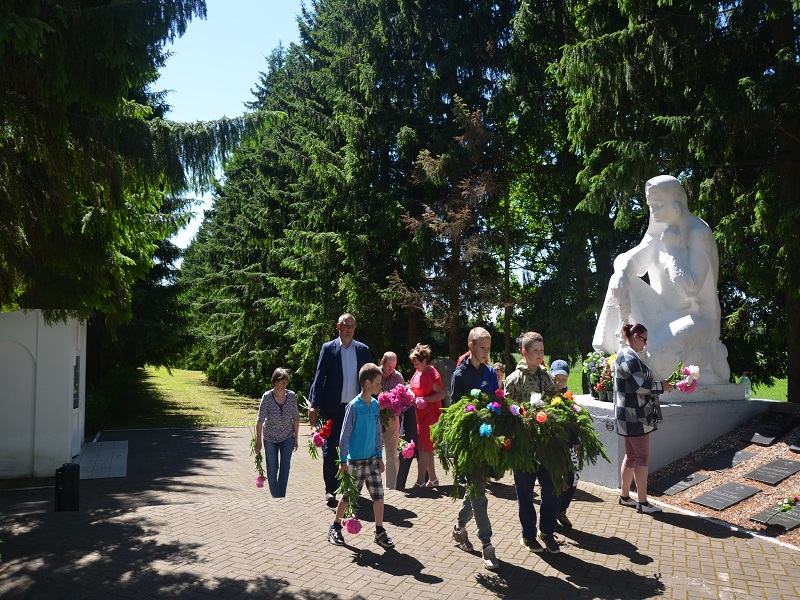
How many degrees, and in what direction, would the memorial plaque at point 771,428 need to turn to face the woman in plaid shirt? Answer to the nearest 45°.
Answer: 0° — it already faces them

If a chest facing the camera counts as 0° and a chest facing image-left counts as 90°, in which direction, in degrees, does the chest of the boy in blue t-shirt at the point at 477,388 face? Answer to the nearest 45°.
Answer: approximately 315°

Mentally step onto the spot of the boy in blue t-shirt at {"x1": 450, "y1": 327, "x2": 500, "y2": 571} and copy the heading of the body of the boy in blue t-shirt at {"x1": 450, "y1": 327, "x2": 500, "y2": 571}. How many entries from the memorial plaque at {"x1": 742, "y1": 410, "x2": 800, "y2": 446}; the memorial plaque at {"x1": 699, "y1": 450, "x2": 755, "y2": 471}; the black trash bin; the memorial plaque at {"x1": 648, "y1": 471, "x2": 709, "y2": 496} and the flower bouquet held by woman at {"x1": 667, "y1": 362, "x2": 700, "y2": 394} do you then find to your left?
4

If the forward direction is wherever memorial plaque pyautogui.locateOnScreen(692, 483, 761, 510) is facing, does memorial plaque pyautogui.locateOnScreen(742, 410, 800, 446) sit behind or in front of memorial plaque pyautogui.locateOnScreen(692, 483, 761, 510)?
behind

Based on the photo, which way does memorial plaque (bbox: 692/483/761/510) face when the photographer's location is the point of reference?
facing the viewer and to the left of the viewer

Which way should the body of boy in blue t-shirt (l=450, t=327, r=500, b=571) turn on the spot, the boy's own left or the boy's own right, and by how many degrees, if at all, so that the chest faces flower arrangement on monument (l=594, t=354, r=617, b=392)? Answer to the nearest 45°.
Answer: approximately 90° to the boy's own left

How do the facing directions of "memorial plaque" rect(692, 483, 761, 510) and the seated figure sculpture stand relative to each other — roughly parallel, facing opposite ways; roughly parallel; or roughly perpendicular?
roughly parallel

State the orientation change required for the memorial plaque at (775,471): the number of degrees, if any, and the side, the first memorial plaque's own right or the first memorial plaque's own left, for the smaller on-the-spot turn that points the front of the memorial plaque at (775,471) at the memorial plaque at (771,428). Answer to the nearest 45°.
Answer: approximately 135° to the first memorial plaque's own right

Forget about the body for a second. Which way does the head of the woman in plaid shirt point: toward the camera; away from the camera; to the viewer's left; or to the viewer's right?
to the viewer's right
